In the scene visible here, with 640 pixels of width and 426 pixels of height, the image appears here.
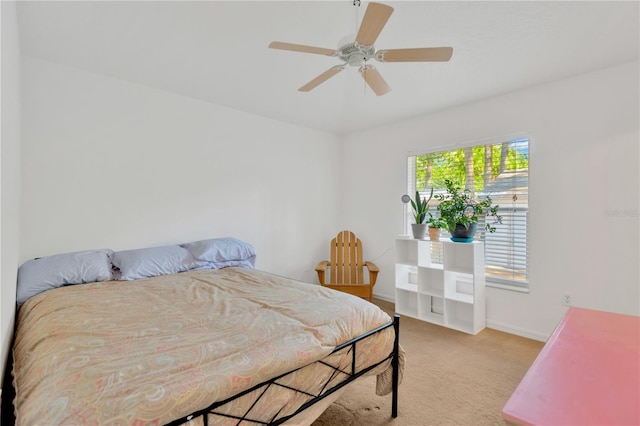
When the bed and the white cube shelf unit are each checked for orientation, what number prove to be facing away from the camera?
0

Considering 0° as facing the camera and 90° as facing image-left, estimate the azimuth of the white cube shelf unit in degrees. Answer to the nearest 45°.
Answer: approximately 45°

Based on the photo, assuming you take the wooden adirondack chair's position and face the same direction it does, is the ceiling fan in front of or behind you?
in front

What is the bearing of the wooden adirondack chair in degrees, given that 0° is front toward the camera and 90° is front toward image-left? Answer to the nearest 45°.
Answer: approximately 0°

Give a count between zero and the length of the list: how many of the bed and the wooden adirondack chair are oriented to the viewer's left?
0

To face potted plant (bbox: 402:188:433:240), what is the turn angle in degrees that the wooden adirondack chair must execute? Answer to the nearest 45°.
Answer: approximately 45° to its left

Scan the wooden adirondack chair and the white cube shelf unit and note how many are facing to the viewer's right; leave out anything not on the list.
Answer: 0

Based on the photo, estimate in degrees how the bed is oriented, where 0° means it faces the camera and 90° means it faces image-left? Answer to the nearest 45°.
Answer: approximately 315°

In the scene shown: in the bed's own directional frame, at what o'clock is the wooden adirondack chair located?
The wooden adirondack chair is roughly at 9 o'clock from the bed.

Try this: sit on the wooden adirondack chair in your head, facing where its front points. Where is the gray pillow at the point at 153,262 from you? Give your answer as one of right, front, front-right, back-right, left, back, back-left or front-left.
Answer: front-right

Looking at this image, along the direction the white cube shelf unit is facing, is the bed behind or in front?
in front
